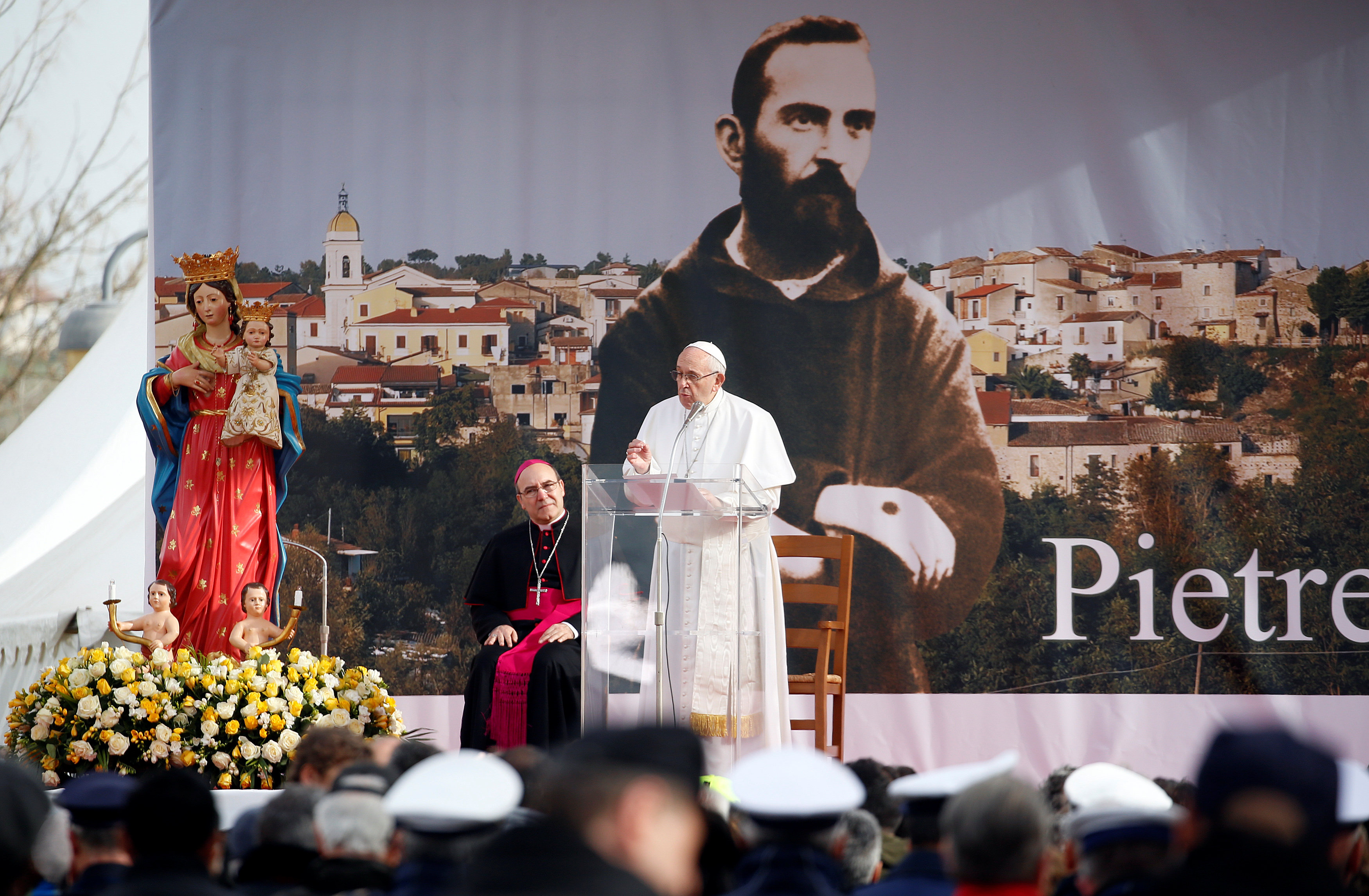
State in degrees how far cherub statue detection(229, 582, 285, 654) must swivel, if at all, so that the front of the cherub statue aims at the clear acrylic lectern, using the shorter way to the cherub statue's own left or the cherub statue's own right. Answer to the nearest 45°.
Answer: approximately 45° to the cherub statue's own left

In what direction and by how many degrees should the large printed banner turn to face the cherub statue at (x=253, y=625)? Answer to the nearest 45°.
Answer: approximately 45° to its right

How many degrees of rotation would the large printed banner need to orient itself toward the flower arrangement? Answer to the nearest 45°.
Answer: approximately 45° to its right
